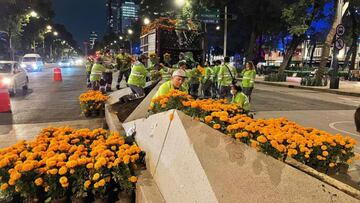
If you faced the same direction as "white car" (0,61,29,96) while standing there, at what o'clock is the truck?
The truck is roughly at 8 o'clock from the white car.

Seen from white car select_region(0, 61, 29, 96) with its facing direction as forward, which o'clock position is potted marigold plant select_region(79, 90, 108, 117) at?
The potted marigold plant is roughly at 10 o'clock from the white car.

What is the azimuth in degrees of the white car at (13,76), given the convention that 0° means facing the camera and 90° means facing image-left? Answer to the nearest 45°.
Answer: approximately 45°

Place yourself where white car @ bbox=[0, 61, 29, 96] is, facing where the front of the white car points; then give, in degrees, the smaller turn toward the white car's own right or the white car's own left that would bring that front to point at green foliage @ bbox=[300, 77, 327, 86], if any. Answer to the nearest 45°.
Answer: approximately 135° to the white car's own left

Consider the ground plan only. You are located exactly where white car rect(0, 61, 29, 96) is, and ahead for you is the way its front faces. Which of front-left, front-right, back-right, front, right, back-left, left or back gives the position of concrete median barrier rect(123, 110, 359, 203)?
front-left

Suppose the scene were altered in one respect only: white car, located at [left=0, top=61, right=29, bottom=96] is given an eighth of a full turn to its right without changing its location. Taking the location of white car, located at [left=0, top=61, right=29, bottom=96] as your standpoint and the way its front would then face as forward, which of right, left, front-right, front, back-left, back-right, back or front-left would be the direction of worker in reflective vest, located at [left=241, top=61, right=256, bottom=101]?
back-left

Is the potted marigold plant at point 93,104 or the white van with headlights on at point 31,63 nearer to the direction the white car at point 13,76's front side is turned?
the potted marigold plant

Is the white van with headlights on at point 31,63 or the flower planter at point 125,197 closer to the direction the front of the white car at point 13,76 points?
the flower planter

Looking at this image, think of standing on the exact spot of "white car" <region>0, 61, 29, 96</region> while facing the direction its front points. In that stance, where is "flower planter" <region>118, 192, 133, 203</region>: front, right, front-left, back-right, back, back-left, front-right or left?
front-left
